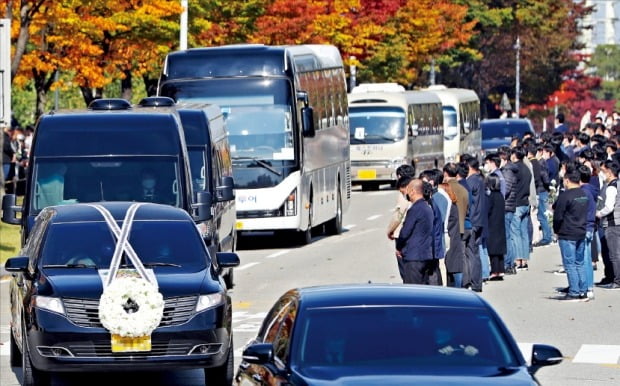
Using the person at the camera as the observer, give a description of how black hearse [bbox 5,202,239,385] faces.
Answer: facing the viewer

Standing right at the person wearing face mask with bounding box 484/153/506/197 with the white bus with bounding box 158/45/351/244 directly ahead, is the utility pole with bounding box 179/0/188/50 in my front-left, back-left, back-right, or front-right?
front-right

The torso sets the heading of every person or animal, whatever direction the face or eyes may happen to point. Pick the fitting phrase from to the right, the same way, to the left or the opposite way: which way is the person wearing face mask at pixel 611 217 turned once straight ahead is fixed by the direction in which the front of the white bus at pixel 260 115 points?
to the right

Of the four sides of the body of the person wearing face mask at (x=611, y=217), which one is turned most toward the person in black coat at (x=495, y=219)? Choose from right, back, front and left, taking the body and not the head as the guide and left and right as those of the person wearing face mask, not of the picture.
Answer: front

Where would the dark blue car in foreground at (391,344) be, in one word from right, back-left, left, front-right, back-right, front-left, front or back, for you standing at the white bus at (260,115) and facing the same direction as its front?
front

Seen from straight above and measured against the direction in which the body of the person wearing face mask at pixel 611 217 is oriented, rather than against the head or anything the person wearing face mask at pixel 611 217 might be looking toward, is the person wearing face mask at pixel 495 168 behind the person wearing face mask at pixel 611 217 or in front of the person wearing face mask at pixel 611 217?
in front

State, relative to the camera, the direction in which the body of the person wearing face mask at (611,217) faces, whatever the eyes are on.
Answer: to the viewer's left

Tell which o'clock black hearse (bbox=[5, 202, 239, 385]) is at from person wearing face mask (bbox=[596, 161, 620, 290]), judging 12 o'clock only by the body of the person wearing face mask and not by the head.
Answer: The black hearse is roughly at 10 o'clock from the person wearing face mask.

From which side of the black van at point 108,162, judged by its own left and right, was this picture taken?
front

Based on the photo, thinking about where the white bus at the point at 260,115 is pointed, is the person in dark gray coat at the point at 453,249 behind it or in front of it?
in front

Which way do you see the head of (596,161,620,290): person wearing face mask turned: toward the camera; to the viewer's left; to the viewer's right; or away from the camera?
to the viewer's left

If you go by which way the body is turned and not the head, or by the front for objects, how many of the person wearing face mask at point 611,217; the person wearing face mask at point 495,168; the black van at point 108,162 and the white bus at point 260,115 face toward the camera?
2

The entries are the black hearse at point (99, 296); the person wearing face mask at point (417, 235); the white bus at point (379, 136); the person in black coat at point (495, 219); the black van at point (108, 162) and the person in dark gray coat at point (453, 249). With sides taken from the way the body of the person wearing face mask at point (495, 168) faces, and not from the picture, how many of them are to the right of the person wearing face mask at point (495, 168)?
1

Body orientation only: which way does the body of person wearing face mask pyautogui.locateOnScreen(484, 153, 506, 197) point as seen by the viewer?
to the viewer's left
